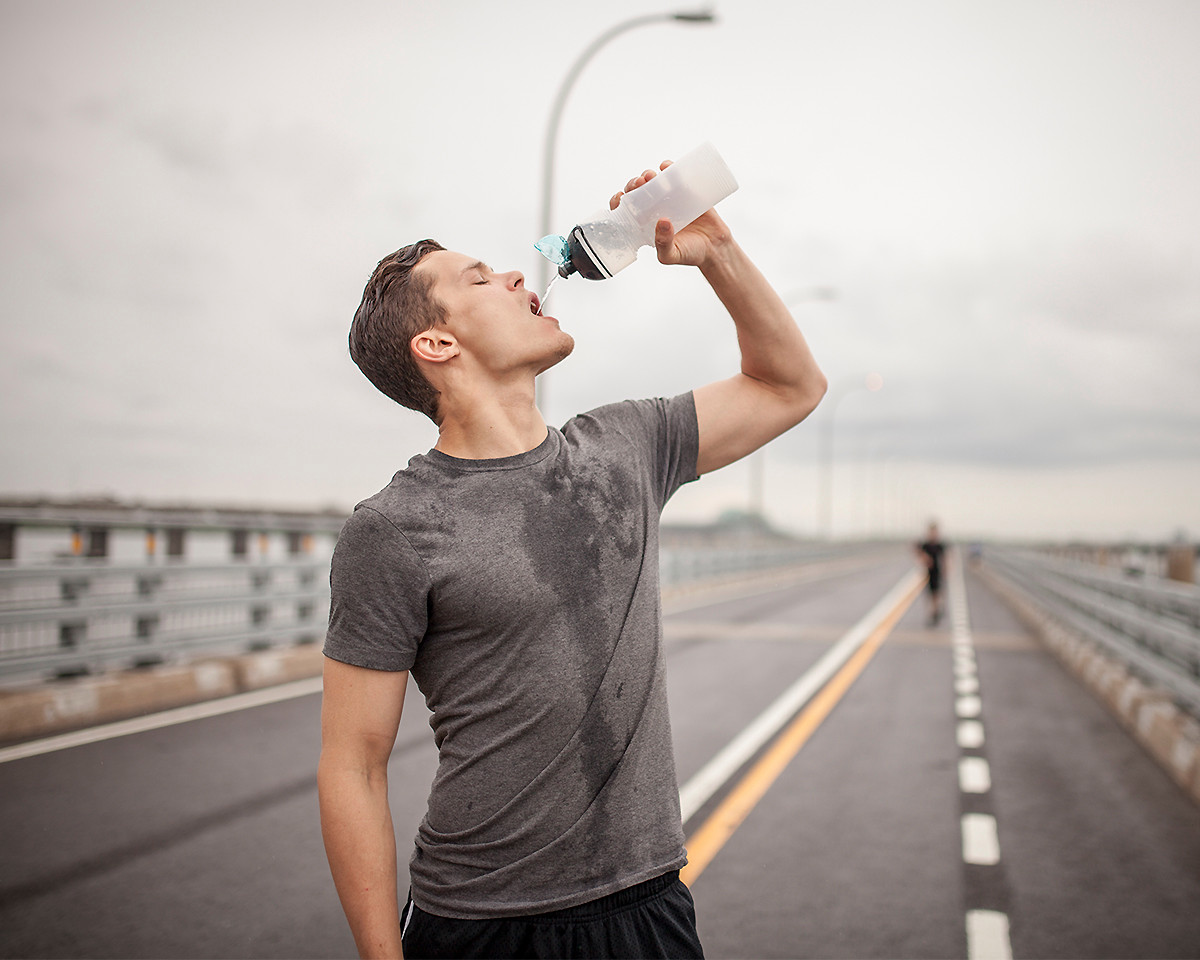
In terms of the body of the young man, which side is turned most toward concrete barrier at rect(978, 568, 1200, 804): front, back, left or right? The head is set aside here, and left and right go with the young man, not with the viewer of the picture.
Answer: left

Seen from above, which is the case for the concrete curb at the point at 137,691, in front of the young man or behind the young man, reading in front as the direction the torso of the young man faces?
behind

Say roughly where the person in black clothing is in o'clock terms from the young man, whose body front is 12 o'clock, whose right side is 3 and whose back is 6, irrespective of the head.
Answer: The person in black clothing is roughly at 8 o'clock from the young man.

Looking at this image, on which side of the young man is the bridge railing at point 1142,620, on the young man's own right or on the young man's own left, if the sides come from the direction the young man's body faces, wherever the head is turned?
on the young man's own left

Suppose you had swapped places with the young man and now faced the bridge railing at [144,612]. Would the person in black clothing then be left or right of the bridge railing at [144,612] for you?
right

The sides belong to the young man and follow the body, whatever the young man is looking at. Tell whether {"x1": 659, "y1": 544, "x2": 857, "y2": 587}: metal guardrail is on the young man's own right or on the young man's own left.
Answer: on the young man's own left
